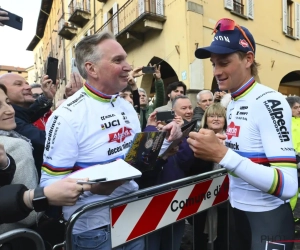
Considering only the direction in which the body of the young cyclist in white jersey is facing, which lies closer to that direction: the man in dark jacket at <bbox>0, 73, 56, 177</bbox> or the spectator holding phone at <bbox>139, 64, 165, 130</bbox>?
the man in dark jacket

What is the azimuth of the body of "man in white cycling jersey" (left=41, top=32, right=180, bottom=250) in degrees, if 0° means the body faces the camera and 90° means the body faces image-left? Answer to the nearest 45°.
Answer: approximately 315°

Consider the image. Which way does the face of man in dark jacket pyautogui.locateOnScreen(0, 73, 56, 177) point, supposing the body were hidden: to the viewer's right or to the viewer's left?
to the viewer's right

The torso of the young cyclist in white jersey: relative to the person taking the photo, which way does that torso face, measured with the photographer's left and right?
facing the viewer and to the left of the viewer

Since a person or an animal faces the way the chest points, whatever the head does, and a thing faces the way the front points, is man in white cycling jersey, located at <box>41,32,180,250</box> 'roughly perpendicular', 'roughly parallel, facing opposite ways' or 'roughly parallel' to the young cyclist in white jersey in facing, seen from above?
roughly perpendicular

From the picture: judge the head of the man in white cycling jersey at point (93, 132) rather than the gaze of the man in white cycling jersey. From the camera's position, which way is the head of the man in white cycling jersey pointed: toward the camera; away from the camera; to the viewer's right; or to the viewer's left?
to the viewer's right

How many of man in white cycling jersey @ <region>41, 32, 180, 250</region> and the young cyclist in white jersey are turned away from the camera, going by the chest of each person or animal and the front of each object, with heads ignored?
0

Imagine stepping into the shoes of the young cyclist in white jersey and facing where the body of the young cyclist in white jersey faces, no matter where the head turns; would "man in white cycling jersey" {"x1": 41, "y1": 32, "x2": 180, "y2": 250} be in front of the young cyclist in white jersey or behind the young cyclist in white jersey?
in front

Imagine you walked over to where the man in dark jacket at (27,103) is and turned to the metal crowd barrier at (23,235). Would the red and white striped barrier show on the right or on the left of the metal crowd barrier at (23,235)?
left

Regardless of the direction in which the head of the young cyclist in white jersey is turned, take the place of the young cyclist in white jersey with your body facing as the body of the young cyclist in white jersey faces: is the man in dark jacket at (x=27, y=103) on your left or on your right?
on your right

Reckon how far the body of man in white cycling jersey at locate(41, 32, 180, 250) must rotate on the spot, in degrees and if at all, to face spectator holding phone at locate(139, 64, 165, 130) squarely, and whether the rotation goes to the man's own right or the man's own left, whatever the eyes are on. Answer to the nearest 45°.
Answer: approximately 135° to the man's own left
